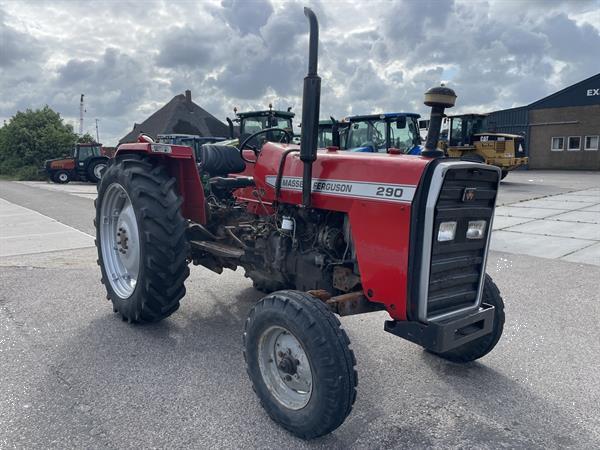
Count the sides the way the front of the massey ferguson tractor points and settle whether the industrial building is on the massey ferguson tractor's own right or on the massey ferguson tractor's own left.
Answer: on the massey ferguson tractor's own left

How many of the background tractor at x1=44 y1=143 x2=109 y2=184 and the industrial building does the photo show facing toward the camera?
1

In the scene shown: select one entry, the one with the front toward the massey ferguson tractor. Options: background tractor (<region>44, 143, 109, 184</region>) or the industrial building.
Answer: the industrial building

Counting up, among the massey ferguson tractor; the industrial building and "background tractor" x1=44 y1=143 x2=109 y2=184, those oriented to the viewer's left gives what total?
1

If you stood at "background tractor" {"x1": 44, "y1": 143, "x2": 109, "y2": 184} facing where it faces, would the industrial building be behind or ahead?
behind

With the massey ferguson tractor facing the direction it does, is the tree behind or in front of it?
behind

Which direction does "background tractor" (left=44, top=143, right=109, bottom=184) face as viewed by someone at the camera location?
facing to the left of the viewer

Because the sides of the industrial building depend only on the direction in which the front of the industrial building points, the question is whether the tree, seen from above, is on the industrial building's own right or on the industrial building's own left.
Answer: on the industrial building's own right

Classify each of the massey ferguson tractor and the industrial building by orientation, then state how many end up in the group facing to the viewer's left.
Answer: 0

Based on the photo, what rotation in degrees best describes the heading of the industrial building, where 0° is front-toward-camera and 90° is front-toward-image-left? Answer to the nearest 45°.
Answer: approximately 0°

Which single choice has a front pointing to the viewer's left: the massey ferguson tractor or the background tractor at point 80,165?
the background tractor

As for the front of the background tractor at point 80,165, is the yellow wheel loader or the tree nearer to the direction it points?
the tree

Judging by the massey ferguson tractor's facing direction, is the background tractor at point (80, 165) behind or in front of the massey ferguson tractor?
behind

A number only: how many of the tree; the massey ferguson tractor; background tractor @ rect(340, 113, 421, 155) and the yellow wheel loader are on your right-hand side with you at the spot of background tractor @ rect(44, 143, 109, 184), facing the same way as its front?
1

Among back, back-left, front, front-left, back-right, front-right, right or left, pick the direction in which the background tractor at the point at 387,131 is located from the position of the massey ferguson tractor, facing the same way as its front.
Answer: back-left
